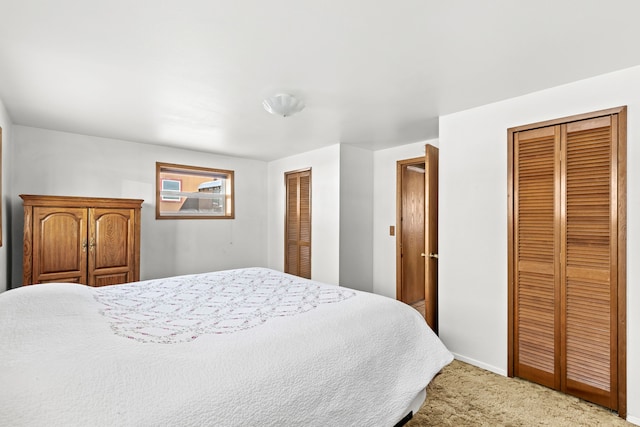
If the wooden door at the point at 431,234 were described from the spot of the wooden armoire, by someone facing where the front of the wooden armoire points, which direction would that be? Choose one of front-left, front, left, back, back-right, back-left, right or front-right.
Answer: front-left

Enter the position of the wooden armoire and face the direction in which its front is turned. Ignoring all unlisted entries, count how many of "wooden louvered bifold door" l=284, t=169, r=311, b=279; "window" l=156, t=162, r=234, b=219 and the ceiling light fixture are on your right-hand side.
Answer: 0

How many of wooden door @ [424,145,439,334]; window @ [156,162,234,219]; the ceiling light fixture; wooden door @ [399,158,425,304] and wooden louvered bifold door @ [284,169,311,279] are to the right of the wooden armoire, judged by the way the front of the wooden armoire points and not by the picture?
0

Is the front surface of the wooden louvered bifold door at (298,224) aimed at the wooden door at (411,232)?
no

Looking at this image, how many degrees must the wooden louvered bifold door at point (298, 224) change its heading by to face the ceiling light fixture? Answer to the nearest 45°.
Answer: approximately 45° to its left

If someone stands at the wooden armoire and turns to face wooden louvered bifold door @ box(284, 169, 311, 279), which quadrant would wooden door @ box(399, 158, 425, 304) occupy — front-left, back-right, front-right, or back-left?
front-right

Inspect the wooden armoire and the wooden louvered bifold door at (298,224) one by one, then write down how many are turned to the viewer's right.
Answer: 0

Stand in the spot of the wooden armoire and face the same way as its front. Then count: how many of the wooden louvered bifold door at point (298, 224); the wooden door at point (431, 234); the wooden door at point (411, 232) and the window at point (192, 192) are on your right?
0

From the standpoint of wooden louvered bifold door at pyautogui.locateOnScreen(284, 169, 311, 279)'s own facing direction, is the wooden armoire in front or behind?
in front

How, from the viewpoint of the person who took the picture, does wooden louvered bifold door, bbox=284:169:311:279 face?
facing the viewer and to the left of the viewer

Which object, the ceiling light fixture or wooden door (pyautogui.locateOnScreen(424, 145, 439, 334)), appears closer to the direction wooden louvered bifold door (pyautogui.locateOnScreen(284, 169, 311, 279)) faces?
the ceiling light fixture

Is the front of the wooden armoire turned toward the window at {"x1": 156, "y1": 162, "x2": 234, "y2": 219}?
no

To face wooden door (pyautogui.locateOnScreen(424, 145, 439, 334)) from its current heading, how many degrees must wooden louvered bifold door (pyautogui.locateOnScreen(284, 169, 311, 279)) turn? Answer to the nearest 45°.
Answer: approximately 90° to its left

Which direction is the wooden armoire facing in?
toward the camera

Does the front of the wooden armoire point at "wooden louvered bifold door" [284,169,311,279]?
no

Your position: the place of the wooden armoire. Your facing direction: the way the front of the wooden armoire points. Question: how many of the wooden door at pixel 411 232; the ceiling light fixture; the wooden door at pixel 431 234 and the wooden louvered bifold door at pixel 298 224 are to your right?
0

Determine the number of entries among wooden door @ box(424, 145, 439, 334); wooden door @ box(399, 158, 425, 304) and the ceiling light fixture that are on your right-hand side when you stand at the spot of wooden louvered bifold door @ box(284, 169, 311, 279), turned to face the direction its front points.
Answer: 0
